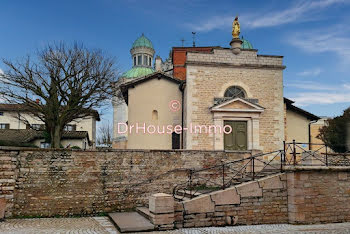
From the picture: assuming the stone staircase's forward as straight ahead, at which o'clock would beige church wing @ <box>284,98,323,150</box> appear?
The beige church wing is roughly at 4 o'clock from the stone staircase.

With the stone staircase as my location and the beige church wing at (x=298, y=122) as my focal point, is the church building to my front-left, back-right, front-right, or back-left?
front-left

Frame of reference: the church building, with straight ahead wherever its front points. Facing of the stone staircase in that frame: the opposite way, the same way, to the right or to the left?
to the right

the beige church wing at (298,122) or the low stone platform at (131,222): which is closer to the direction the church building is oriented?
the low stone platform

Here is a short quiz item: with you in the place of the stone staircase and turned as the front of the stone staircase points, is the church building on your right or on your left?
on your right

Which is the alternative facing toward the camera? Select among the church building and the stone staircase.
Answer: the church building

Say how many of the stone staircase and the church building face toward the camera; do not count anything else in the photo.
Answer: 1

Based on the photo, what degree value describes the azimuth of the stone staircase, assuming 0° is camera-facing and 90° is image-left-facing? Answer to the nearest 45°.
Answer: approximately 90°

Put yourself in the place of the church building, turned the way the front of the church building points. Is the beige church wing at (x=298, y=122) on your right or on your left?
on your left

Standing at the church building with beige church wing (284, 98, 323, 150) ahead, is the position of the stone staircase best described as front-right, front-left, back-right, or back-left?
back-right

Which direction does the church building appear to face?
toward the camera

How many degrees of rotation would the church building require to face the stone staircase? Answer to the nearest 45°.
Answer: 0° — it already faces it

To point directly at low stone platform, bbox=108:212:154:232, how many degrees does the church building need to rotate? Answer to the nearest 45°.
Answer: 0° — it already faces it
